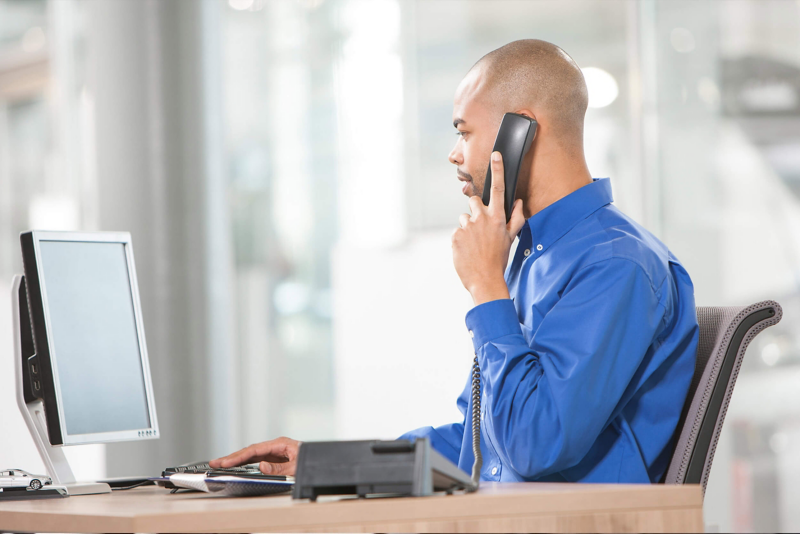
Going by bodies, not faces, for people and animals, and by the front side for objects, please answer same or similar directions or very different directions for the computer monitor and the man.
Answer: very different directions

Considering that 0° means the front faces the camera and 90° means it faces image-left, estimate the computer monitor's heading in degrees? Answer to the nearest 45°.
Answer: approximately 315°

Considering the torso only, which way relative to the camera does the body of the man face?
to the viewer's left

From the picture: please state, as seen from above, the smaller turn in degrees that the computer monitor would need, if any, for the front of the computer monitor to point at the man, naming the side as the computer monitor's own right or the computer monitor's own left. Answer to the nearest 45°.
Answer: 0° — it already faces them

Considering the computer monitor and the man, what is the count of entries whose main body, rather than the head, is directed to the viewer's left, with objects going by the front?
1

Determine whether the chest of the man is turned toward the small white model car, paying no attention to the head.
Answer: yes
